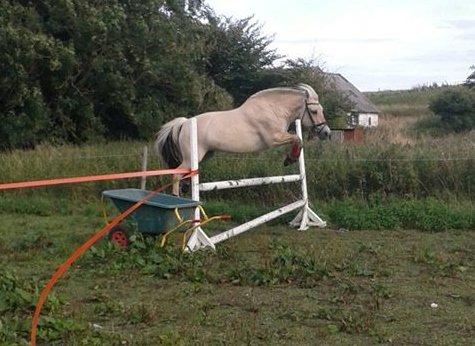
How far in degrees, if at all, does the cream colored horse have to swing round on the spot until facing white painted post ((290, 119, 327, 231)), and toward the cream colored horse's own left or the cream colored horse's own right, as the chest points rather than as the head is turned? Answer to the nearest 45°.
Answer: approximately 45° to the cream colored horse's own left

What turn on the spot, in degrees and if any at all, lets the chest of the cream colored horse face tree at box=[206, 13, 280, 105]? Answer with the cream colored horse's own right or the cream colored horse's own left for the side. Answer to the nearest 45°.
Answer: approximately 90° to the cream colored horse's own left

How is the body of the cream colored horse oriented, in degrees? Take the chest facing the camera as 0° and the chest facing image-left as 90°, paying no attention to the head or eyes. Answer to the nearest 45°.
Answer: approximately 270°

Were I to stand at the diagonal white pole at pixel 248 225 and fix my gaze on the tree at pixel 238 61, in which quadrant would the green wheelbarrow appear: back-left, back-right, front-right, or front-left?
back-left

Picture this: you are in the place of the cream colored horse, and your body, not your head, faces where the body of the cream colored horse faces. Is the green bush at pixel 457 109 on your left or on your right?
on your left

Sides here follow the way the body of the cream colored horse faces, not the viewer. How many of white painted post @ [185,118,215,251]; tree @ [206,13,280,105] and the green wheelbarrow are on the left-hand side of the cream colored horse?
1

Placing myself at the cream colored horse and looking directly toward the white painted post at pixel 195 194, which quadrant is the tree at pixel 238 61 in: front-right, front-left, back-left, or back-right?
back-right

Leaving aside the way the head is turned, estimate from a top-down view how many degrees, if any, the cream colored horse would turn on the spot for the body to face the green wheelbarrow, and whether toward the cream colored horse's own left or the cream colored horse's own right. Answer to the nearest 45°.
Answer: approximately 135° to the cream colored horse's own right
